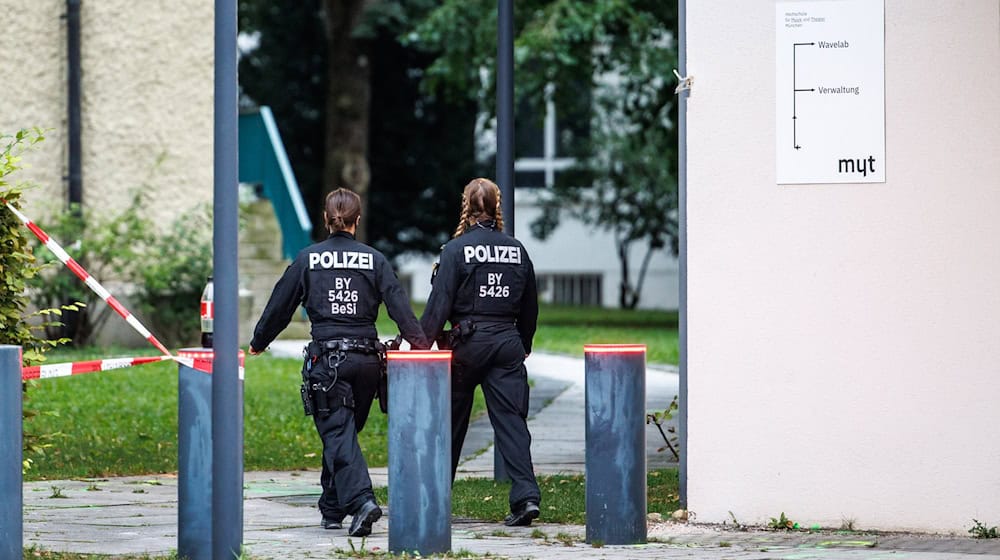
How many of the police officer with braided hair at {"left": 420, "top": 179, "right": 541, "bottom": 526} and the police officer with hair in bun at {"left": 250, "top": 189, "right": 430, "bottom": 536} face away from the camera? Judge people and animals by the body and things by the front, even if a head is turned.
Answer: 2

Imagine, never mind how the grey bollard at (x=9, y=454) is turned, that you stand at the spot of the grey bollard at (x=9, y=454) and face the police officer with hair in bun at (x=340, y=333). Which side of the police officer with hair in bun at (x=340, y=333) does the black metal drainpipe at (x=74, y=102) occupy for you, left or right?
left

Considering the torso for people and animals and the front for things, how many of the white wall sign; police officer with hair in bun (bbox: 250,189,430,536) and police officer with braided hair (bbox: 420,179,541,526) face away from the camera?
2

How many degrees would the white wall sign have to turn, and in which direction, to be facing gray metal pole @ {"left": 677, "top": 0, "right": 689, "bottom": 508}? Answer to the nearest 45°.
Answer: approximately 90° to its right

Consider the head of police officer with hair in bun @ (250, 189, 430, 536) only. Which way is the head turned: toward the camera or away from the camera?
away from the camera

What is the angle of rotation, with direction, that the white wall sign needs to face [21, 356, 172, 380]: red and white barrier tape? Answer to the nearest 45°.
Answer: approximately 45° to its right

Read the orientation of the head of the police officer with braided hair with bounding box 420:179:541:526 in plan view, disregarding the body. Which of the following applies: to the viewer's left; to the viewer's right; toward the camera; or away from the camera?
away from the camera

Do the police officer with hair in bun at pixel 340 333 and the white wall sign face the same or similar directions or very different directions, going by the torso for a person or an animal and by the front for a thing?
very different directions

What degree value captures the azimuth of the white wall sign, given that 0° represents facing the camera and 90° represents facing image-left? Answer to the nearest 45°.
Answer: approximately 0°

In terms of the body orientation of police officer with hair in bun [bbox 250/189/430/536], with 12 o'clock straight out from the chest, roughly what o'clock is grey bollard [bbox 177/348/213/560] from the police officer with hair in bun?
The grey bollard is roughly at 7 o'clock from the police officer with hair in bun.

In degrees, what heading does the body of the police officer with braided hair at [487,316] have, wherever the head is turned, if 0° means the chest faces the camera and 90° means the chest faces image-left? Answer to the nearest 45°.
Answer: approximately 180°

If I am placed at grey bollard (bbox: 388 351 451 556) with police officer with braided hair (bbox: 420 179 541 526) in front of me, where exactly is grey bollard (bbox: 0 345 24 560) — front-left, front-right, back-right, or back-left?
back-left

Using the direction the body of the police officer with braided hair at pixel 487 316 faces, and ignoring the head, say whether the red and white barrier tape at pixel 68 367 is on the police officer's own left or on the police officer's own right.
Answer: on the police officer's own left
